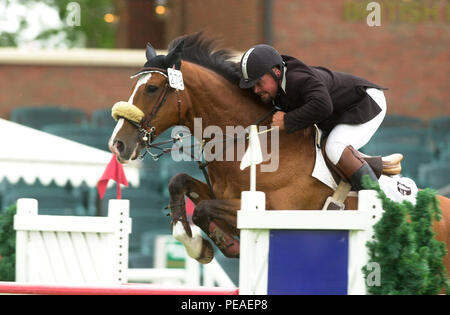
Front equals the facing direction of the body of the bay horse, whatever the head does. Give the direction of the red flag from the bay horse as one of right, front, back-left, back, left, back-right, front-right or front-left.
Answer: front-right

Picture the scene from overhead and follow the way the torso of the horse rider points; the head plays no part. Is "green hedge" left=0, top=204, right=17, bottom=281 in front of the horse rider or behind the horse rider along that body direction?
in front

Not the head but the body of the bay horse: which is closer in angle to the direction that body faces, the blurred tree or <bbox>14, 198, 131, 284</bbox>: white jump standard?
the white jump standard

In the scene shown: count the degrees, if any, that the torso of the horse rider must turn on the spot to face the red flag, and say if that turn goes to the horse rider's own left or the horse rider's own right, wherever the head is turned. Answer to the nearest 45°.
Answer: approximately 45° to the horse rider's own right

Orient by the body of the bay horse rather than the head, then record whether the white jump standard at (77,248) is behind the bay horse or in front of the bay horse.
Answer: in front

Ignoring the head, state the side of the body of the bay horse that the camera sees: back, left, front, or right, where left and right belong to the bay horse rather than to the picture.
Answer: left

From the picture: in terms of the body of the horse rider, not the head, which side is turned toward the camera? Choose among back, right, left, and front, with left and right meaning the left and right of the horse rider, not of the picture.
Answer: left

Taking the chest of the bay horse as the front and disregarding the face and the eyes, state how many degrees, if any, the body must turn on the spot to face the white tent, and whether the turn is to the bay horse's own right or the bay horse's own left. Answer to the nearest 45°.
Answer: approximately 45° to the bay horse's own right
